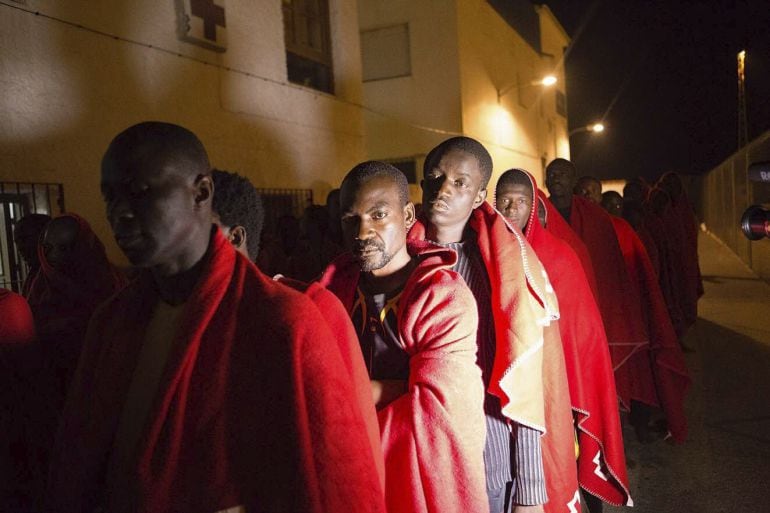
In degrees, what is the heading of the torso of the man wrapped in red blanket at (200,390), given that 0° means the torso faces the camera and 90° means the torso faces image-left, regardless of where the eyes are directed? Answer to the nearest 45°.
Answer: approximately 45°

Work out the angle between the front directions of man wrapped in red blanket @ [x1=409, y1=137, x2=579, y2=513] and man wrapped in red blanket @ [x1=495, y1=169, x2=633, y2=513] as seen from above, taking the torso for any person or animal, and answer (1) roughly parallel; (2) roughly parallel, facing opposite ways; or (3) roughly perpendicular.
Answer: roughly parallel

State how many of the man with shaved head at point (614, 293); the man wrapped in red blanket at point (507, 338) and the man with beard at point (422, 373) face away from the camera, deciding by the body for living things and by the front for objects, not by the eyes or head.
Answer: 0

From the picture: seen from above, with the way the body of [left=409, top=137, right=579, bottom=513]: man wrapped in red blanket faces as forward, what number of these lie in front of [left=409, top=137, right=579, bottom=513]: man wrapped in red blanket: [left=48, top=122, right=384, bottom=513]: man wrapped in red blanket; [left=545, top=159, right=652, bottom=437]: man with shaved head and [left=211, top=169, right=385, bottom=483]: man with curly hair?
2

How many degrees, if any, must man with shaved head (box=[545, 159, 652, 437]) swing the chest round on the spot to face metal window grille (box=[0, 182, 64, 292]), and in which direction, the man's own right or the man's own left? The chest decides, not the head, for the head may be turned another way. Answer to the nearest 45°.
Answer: approximately 45° to the man's own right

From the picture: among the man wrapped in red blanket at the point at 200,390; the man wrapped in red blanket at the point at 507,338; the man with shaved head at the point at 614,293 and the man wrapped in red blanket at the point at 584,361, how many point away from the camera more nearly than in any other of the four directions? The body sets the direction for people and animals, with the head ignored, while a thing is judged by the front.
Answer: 0

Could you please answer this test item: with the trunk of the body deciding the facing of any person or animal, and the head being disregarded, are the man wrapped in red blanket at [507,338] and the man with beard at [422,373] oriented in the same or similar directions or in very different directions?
same or similar directions

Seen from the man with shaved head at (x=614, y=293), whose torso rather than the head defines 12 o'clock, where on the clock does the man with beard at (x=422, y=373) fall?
The man with beard is roughly at 11 o'clock from the man with shaved head.

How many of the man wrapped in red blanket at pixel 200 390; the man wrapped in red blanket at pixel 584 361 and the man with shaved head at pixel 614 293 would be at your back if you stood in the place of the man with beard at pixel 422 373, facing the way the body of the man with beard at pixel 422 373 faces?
2

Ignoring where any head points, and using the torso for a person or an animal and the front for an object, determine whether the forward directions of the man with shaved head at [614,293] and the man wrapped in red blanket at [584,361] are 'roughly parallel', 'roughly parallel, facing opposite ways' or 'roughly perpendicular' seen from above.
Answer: roughly parallel

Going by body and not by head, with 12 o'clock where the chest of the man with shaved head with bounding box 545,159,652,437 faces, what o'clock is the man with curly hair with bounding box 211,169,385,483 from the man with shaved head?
The man with curly hair is roughly at 11 o'clock from the man with shaved head.

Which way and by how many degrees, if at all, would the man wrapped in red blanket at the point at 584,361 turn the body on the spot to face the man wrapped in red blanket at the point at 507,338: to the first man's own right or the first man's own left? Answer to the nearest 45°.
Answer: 0° — they already face them

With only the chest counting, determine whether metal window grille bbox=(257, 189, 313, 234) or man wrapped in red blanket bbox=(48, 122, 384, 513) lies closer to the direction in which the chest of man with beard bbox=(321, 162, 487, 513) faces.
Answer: the man wrapped in red blanket

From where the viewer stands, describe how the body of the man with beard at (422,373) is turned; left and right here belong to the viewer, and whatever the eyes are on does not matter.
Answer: facing the viewer and to the left of the viewer

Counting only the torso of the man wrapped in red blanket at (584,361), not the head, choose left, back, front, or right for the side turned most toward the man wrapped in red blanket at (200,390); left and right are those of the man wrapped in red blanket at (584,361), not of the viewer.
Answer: front

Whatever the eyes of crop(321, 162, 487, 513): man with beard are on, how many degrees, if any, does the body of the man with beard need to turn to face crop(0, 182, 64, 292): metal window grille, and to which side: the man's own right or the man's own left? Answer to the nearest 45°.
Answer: approximately 90° to the man's own right
